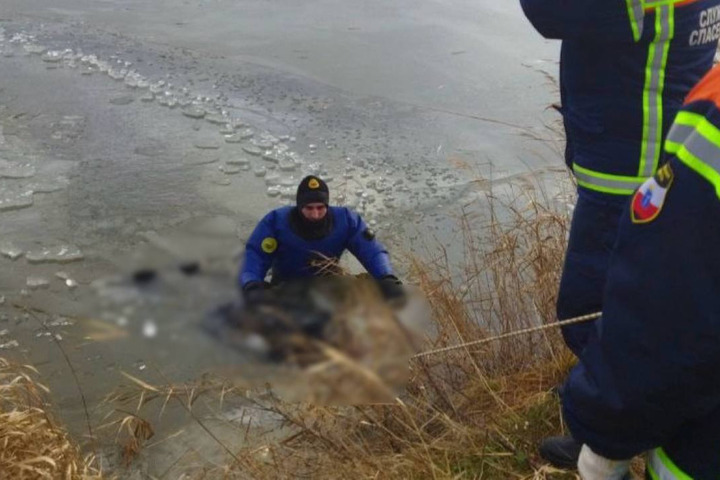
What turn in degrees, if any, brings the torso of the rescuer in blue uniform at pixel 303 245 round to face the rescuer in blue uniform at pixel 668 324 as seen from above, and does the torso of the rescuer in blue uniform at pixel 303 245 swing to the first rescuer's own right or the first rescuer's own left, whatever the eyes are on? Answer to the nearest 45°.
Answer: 0° — they already face them

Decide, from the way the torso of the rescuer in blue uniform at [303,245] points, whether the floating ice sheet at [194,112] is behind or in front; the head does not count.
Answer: behind

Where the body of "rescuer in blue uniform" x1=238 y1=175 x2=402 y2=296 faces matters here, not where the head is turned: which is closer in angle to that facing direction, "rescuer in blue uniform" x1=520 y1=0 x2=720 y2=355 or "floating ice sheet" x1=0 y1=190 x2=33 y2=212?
the rescuer in blue uniform

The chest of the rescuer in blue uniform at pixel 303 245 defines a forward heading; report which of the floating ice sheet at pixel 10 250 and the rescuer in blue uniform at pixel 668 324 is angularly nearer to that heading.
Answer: the rescuer in blue uniform

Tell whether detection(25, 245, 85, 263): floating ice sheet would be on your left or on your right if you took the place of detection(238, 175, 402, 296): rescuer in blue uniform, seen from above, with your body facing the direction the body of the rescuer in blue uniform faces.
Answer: on your right

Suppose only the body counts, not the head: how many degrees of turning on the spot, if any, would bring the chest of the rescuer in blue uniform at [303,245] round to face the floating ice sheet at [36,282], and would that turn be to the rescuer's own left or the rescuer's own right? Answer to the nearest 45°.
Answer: approximately 90° to the rescuer's own right

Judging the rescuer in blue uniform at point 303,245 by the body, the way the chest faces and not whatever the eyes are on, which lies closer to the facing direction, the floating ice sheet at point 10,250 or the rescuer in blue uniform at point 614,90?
the rescuer in blue uniform

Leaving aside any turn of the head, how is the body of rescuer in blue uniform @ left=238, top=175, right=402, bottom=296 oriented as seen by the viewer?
toward the camera

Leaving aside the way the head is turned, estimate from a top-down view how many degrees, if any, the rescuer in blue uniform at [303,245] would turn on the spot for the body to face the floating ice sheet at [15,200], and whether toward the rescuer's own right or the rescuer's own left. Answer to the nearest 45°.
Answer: approximately 135° to the rescuer's own right
